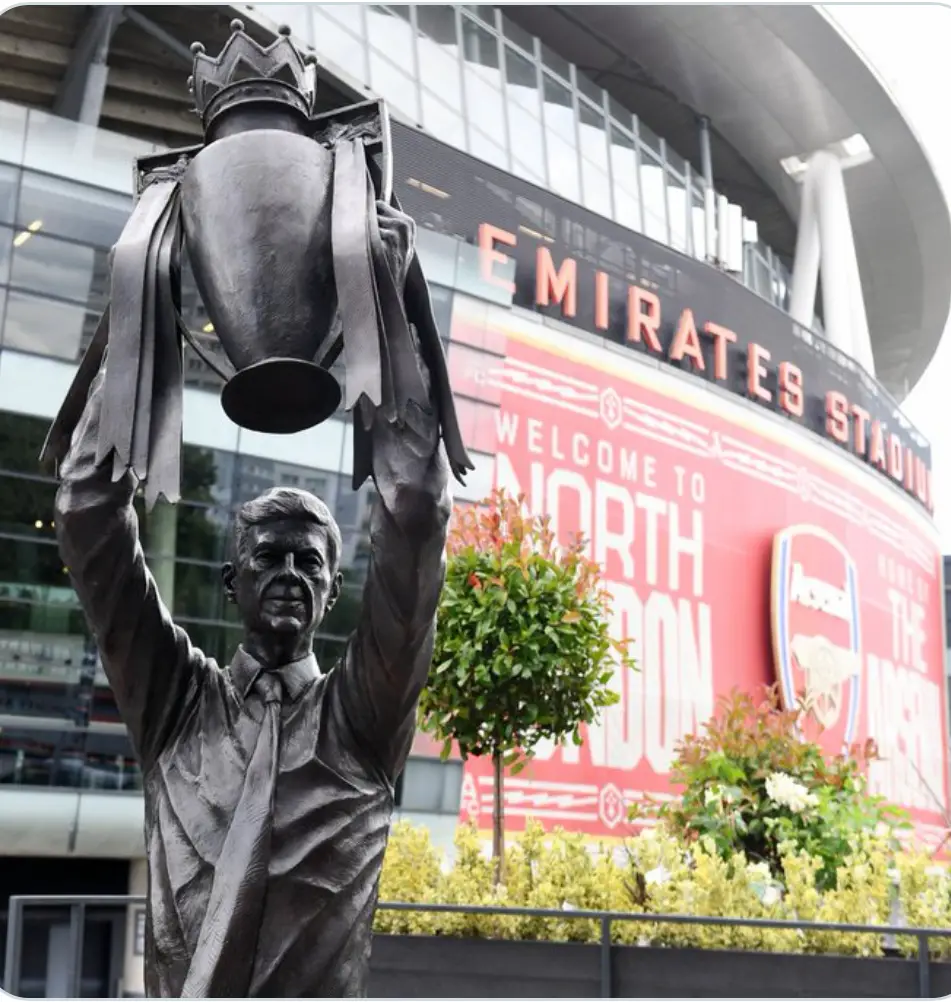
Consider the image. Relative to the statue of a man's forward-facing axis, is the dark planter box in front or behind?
behind

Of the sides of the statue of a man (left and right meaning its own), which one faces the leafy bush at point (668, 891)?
back

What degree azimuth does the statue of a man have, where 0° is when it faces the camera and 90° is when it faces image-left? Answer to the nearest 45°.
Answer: approximately 0°

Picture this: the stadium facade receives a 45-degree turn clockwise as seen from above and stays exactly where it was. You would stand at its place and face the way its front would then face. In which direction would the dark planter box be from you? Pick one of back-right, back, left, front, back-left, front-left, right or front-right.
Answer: front

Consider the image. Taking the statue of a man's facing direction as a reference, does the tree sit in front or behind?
behind

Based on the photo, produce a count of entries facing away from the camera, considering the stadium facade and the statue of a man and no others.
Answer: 0

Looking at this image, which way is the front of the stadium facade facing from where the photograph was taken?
facing the viewer and to the right of the viewer

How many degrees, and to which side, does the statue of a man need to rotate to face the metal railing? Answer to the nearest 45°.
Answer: approximately 180°
